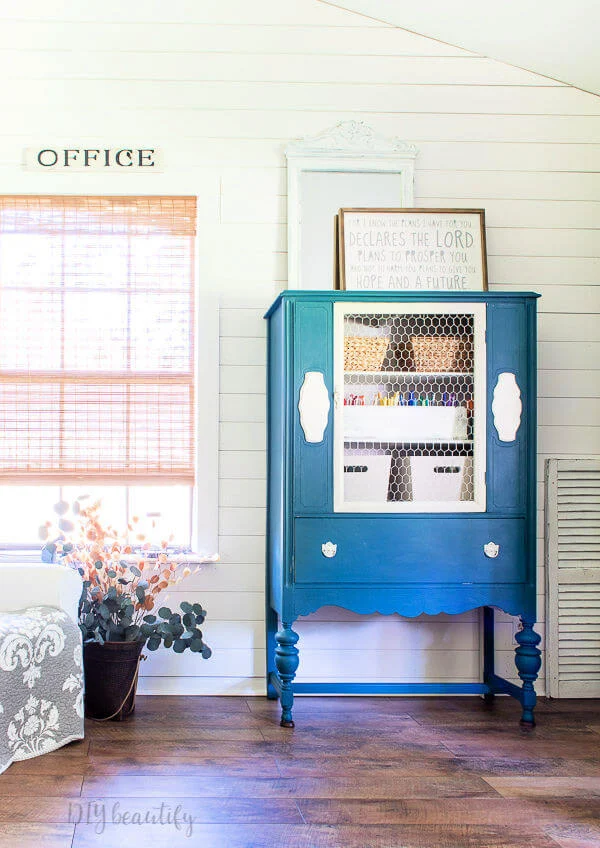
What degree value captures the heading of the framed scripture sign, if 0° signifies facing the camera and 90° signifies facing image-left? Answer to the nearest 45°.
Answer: approximately 0°

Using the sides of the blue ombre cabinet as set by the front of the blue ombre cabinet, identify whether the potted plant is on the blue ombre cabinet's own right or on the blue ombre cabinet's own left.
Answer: on the blue ombre cabinet's own right

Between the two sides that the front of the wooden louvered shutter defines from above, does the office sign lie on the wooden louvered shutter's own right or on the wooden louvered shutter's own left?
on the wooden louvered shutter's own right

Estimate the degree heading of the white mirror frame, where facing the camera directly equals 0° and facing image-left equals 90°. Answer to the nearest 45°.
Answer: approximately 0°
